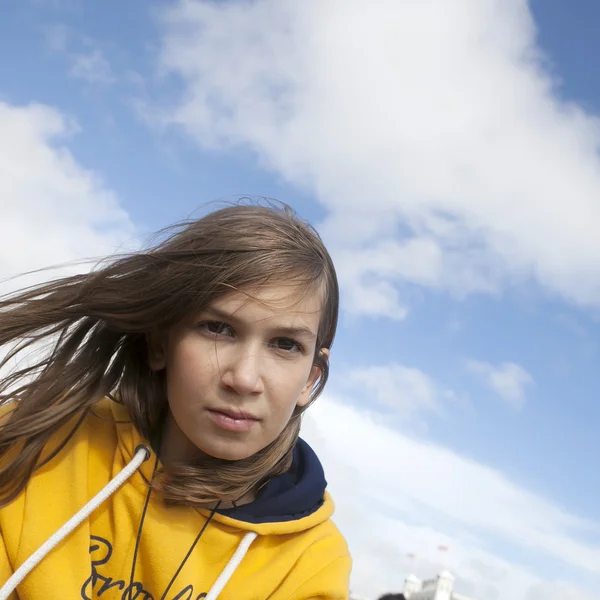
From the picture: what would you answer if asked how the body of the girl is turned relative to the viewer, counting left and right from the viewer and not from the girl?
facing the viewer

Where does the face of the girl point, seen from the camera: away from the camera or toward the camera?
toward the camera
